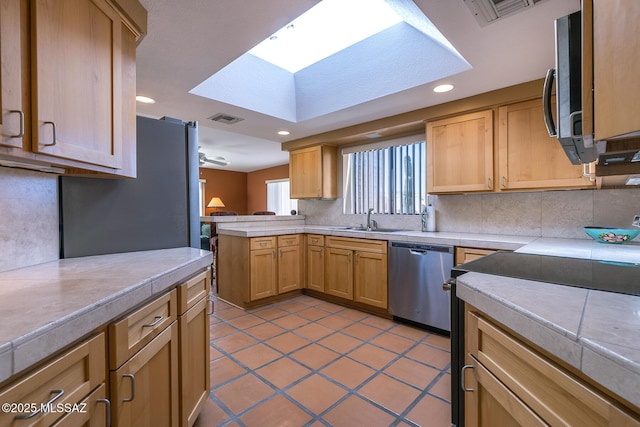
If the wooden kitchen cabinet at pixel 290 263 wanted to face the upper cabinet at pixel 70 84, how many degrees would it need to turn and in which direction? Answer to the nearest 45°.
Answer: approximately 45° to its right

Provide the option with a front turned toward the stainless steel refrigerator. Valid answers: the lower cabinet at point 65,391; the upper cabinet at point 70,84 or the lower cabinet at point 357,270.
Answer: the lower cabinet at point 357,270

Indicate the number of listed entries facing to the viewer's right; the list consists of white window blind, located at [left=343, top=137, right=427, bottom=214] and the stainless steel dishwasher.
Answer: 0

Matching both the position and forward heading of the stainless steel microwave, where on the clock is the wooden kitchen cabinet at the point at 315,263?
The wooden kitchen cabinet is roughly at 1 o'clock from the stainless steel microwave.

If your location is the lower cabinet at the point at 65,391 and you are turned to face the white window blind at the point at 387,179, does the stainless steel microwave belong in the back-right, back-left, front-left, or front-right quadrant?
front-right

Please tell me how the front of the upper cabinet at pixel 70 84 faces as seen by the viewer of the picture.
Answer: facing the viewer and to the right of the viewer

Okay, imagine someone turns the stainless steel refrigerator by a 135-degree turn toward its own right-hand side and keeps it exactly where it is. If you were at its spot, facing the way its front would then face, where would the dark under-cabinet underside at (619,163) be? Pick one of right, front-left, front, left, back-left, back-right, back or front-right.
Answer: left

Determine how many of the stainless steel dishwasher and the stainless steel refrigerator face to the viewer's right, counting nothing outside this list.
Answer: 1

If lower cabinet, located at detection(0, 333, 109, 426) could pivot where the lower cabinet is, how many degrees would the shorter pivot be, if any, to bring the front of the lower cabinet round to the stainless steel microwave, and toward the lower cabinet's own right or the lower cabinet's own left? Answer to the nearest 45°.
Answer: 0° — it already faces it

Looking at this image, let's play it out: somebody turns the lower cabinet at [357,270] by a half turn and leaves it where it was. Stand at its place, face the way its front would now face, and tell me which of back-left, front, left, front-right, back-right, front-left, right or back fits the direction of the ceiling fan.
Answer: left

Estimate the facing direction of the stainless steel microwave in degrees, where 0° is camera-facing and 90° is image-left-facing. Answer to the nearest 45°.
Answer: approximately 90°

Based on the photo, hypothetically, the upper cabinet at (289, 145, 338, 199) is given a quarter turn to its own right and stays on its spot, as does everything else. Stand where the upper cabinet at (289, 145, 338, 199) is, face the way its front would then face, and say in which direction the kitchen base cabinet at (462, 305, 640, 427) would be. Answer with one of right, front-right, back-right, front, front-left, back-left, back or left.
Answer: back-left

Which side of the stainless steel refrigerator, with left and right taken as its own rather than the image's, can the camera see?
right

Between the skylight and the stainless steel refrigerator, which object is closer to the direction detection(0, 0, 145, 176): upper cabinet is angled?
the skylight
